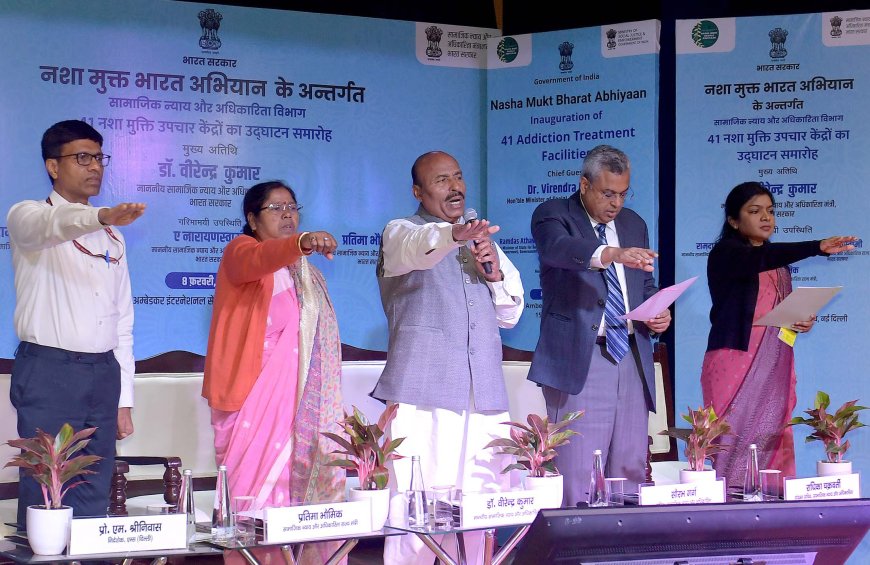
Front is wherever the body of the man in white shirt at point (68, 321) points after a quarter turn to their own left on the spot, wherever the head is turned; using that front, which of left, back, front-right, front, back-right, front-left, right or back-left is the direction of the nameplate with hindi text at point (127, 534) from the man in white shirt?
back-right

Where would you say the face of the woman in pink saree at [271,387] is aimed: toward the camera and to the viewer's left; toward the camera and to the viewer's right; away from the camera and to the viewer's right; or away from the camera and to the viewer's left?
toward the camera and to the viewer's right

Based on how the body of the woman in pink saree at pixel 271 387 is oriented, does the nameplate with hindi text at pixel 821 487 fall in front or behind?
in front

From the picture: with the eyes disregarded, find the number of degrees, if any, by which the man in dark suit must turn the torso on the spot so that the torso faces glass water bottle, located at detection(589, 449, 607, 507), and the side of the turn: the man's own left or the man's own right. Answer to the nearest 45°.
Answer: approximately 45° to the man's own right

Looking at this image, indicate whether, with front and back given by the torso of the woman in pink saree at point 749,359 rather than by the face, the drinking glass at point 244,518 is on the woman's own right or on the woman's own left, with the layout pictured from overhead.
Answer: on the woman's own right

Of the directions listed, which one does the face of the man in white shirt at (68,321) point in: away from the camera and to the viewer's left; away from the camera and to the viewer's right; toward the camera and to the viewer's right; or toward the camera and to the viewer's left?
toward the camera and to the viewer's right

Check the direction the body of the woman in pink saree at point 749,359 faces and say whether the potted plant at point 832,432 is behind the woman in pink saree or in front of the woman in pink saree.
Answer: in front

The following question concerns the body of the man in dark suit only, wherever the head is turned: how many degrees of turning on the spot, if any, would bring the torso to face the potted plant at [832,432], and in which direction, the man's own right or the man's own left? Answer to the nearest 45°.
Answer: approximately 45° to the man's own left

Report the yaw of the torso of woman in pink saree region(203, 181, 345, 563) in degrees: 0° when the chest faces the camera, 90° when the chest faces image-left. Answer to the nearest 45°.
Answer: approximately 315°
